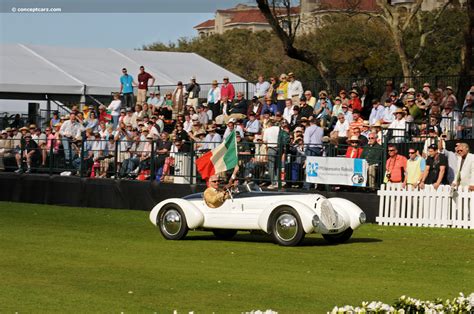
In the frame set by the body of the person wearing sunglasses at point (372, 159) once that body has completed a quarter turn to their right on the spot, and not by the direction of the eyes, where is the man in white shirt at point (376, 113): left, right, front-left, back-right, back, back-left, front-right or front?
front-right

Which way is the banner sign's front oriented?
toward the camera

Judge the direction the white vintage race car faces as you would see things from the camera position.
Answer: facing the viewer and to the right of the viewer

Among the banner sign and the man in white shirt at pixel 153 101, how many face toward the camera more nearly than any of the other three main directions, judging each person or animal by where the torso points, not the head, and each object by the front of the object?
2

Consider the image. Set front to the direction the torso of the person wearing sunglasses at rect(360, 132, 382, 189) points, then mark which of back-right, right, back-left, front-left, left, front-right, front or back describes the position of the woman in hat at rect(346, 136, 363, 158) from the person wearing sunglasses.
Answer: right

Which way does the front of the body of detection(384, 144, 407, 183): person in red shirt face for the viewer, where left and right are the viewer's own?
facing the viewer and to the left of the viewer

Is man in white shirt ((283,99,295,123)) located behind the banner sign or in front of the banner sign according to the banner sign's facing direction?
behind

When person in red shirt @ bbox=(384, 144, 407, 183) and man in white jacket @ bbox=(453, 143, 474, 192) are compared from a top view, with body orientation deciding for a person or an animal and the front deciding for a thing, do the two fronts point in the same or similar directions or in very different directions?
same or similar directions

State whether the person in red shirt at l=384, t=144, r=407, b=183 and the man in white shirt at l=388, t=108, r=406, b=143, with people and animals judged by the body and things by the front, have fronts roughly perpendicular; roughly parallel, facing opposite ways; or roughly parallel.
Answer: roughly parallel

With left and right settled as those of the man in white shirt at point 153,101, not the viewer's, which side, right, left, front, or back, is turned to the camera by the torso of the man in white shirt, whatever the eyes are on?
front
